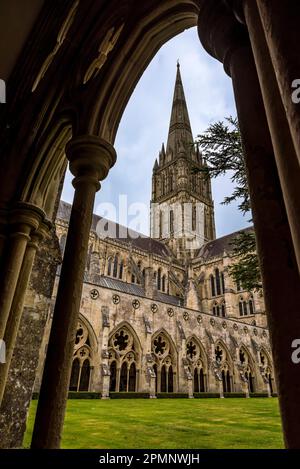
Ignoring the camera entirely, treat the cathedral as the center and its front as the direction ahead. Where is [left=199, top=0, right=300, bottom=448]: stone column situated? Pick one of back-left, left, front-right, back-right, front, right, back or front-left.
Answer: front-left

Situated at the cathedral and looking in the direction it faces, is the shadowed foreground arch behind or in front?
in front

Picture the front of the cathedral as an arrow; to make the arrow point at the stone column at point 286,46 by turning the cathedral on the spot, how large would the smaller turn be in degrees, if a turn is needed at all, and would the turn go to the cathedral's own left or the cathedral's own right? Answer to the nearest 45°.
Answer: approximately 45° to the cathedral's own left

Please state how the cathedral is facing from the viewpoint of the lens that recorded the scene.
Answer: facing the viewer and to the left of the viewer

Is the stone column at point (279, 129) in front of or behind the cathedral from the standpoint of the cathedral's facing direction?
in front
